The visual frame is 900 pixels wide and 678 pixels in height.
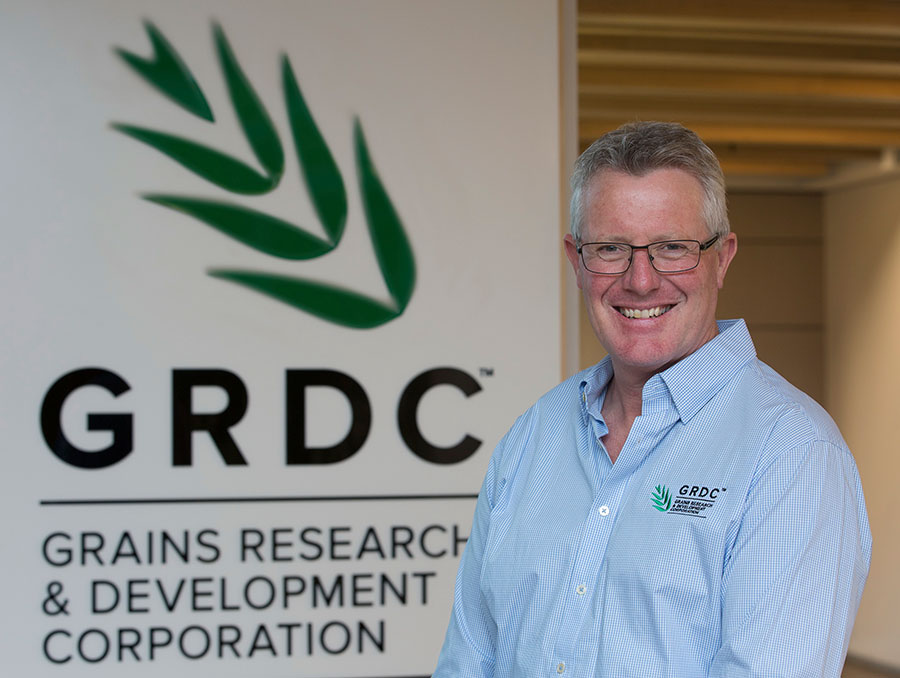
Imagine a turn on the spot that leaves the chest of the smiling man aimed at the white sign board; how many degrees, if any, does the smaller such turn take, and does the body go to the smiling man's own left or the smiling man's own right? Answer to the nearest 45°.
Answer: approximately 90° to the smiling man's own right

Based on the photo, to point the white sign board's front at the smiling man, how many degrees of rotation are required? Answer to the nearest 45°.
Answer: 0° — it already faces them

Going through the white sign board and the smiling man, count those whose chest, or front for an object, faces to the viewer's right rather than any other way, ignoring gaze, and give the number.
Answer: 0

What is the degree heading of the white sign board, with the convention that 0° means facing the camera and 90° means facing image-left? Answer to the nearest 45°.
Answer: approximately 0°
